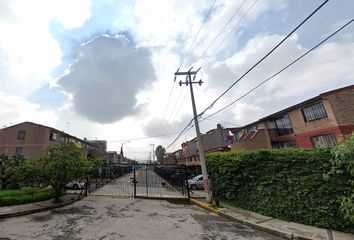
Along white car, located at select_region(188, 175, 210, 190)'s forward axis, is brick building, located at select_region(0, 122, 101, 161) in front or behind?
in front

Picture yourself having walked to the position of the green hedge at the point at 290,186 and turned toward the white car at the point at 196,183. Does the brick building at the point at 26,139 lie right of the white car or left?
left

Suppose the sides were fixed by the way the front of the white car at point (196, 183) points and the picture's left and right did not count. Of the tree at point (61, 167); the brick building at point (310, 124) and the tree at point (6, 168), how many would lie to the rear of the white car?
1

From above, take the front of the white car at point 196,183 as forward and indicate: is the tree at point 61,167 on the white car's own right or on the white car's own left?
on the white car's own left

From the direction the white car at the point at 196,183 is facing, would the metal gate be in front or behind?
in front

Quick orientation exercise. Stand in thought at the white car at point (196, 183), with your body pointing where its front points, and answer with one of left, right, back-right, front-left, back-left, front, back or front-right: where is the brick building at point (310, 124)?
back

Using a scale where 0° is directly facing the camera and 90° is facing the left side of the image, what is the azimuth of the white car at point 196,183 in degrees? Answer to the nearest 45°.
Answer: approximately 90°

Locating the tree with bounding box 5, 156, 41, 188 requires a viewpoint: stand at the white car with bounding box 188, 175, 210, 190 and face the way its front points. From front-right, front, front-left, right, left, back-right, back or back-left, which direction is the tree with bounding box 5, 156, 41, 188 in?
front-left

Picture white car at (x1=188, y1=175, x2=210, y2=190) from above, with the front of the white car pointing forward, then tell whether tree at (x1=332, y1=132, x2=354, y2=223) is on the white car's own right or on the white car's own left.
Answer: on the white car's own left

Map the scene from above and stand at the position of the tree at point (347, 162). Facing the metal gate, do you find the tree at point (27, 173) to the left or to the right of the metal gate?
left

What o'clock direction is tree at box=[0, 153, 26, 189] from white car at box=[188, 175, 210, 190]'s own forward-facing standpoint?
The tree is roughly at 11 o'clock from the white car.
